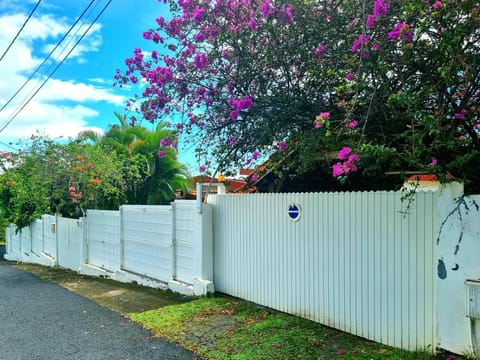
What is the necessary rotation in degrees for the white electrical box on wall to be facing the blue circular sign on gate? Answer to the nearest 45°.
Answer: approximately 90° to its right

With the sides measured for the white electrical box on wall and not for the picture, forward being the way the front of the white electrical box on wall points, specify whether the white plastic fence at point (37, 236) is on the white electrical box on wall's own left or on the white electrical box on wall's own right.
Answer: on the white electrical box on wall's own right

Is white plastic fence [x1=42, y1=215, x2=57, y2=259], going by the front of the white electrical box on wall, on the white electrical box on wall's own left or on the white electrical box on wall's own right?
on the white electrical box on wall's own right

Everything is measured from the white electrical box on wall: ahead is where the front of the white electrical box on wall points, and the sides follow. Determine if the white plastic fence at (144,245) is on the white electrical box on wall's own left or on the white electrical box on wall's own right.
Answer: on the white electrical box on wall's own right

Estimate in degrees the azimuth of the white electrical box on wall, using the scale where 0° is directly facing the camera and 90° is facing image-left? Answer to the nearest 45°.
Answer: approximately 45°

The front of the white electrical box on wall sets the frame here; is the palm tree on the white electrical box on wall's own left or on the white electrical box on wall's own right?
on the white electrical box on wall's own right

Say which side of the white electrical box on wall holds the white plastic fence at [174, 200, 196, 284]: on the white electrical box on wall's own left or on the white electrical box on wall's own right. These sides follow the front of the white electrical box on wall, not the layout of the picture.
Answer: on the white electrical box on wall's own right

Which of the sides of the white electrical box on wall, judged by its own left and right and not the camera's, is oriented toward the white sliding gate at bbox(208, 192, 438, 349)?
right
